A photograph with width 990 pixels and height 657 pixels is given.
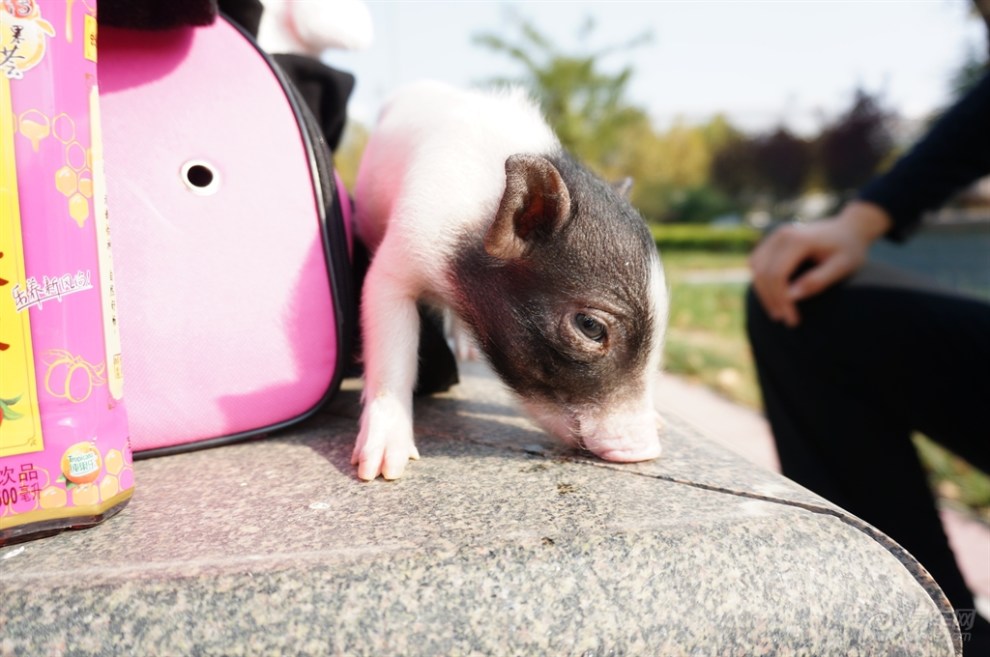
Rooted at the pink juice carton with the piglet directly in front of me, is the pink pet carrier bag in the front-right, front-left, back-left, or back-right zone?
front-left

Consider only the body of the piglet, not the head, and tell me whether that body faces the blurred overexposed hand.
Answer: no

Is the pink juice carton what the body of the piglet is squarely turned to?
no

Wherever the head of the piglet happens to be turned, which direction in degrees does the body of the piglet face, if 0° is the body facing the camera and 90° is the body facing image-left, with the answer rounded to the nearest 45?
approximately 315°

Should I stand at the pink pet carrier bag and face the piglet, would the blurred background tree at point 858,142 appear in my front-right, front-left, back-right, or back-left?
front-left
